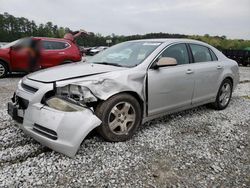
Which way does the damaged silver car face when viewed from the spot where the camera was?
facing the viewer and to the left of the viewer

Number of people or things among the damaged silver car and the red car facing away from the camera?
0

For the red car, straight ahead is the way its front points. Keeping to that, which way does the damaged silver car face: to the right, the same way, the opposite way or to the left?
the same way

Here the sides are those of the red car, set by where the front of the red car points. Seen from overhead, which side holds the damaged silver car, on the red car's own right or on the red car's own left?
on the red car's own left

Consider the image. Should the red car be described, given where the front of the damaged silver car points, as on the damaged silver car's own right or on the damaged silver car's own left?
on the damaged silver car's own right
